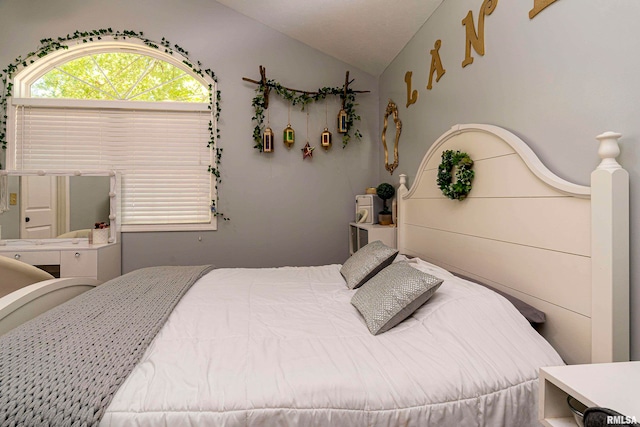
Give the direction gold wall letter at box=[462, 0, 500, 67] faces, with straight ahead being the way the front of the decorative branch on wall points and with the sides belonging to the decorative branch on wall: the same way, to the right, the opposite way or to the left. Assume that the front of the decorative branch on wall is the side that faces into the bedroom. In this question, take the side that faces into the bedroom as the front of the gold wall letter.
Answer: to the right

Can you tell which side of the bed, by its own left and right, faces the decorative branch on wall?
right

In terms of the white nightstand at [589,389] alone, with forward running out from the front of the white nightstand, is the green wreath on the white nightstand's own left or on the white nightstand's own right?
on the white nightstand's own right

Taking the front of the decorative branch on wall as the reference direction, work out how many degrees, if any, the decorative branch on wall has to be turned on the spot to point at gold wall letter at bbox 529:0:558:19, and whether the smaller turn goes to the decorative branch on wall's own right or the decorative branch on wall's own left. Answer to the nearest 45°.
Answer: approximately 45° to the decorative branch on wall's own left

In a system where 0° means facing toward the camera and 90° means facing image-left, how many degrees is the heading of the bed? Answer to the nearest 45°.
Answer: approximately 90°

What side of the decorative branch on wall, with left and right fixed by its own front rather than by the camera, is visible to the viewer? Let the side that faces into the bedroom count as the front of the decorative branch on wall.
front

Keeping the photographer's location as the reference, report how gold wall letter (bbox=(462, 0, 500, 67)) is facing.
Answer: facing the viewer and to the left of the viewer

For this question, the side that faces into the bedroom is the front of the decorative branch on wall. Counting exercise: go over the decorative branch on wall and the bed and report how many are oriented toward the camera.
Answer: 1

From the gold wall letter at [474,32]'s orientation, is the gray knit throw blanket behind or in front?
in front

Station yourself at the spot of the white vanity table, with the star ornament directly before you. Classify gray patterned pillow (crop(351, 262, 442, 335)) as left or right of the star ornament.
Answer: right

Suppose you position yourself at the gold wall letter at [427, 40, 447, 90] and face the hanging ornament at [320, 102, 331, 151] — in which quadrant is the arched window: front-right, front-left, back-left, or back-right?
front-left

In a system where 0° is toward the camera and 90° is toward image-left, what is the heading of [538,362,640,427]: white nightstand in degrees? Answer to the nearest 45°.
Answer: approximately 45°

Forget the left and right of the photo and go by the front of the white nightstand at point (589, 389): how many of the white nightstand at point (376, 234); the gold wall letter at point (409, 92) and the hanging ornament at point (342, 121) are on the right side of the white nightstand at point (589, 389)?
3
